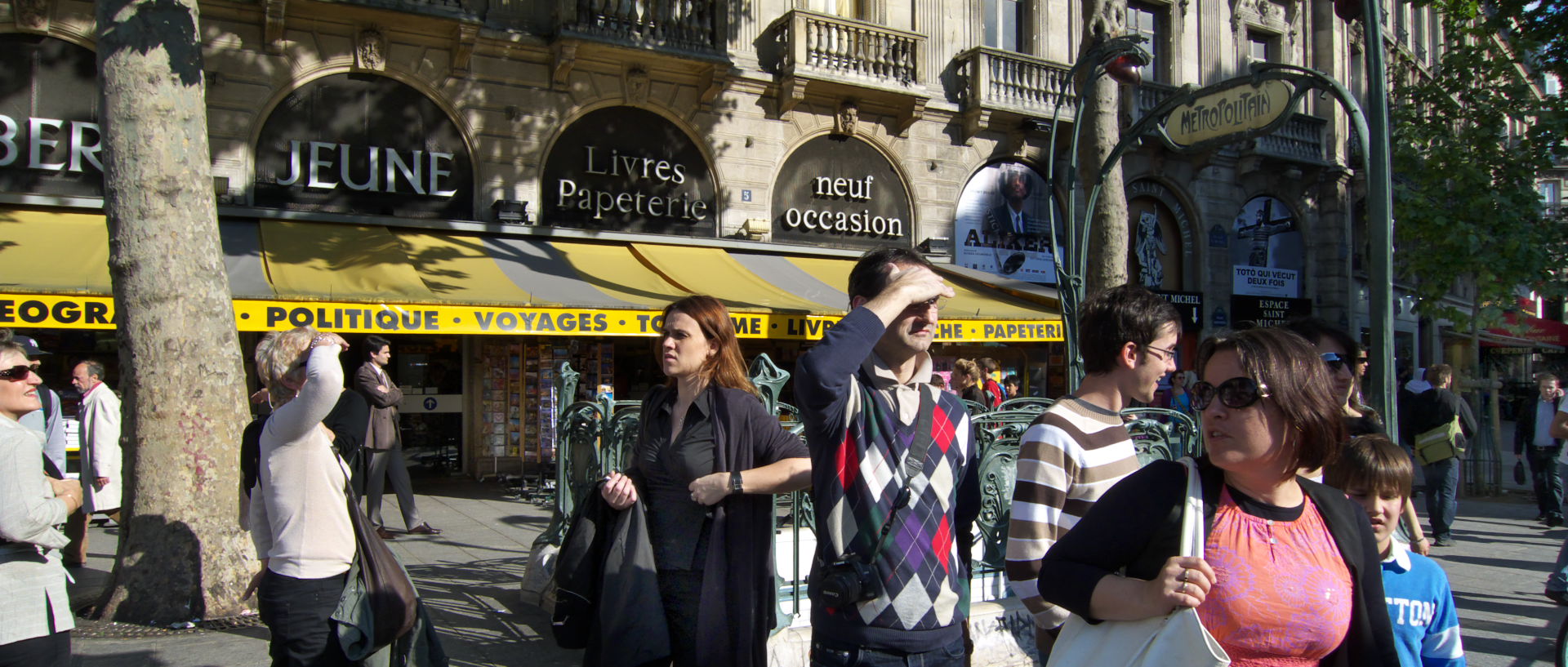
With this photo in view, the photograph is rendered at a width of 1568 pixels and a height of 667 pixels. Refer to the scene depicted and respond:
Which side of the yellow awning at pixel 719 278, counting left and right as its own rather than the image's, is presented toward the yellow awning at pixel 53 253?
right

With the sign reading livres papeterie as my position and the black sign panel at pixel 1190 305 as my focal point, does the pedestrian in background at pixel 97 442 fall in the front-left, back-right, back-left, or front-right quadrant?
back-right

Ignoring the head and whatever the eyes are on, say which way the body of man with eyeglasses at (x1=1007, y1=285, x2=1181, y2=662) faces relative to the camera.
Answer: to the viewer's right

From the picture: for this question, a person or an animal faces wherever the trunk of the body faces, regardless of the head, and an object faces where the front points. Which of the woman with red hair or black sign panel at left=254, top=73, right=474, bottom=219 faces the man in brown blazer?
the black sign panel

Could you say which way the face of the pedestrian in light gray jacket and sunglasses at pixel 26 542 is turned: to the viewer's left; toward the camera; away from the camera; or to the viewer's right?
to the viewer's right

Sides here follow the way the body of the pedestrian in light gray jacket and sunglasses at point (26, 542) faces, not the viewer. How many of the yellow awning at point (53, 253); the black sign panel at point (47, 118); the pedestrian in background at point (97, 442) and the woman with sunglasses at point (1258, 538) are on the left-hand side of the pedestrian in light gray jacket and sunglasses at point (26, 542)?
3

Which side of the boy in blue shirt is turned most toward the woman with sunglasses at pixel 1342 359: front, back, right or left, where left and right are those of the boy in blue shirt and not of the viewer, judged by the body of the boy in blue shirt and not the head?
back

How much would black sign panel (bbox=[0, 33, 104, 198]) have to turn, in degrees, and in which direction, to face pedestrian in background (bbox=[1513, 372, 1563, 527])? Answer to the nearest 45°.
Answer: approximately 45° to its left
